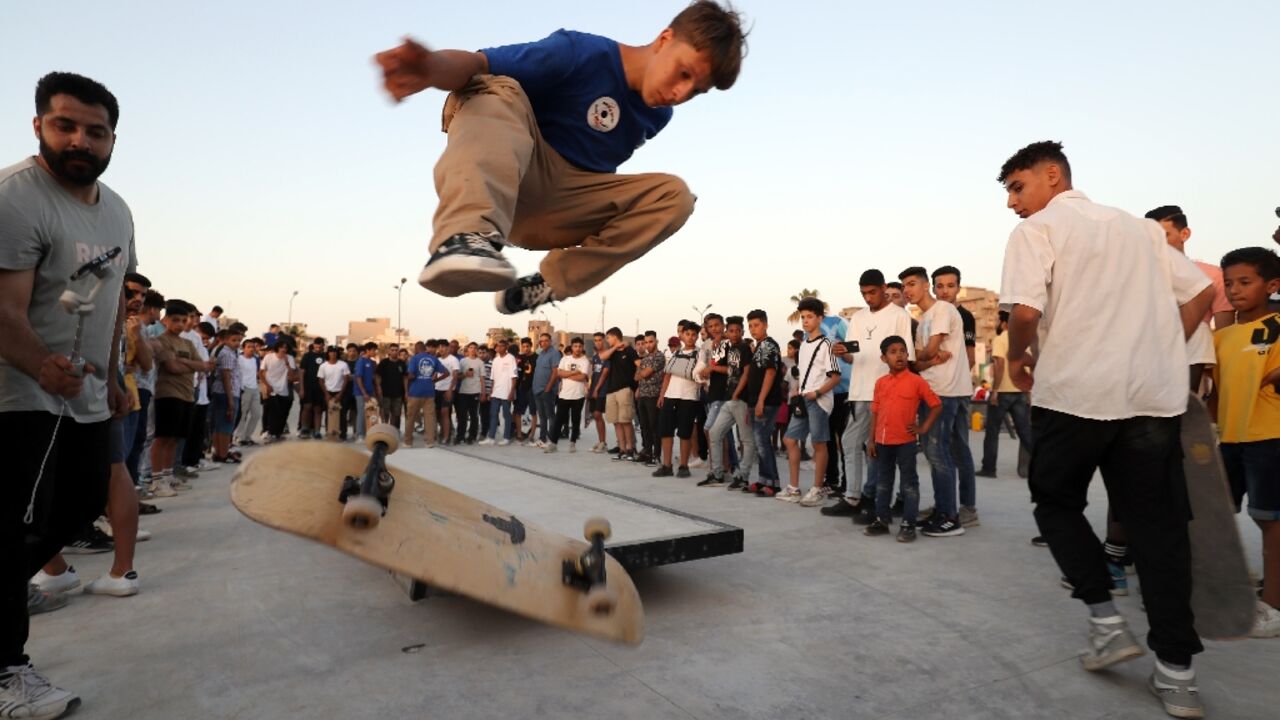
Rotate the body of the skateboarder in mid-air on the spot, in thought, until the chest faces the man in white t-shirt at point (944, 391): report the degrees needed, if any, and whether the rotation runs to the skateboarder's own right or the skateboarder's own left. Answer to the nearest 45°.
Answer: approximately 135° to the skateboarder's own left

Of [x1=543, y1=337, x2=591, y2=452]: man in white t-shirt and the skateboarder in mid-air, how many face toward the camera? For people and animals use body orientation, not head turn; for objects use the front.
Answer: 2

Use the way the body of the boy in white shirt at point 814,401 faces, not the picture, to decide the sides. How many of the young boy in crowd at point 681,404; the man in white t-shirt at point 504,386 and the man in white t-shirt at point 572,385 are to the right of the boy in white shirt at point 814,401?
3

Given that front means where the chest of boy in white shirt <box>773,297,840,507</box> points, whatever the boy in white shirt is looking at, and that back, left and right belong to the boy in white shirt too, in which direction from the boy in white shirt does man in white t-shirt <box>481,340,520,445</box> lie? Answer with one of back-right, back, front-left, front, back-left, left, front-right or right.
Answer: right

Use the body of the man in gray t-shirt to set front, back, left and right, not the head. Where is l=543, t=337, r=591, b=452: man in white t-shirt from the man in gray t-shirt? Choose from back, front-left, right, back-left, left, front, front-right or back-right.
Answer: left

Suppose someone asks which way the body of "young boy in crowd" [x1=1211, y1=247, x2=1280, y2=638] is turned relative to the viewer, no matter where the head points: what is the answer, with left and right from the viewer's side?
facing the viewer and to the left of the viewer

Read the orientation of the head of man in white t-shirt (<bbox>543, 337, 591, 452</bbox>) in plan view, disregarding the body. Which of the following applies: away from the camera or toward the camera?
toward the camera

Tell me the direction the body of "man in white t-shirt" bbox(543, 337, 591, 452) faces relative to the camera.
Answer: toward the camera

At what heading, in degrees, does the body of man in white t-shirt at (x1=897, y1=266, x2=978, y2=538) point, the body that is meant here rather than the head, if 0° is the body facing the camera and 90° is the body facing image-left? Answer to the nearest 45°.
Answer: approximately 45°

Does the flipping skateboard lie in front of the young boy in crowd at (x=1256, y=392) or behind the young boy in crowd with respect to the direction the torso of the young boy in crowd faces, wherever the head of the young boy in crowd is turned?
in front

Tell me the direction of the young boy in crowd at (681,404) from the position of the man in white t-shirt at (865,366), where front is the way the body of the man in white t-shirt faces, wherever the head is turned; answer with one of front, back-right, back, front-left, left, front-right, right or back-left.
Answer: right

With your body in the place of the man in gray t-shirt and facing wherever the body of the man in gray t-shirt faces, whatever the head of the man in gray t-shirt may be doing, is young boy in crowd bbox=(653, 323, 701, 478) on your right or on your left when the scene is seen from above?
on your left

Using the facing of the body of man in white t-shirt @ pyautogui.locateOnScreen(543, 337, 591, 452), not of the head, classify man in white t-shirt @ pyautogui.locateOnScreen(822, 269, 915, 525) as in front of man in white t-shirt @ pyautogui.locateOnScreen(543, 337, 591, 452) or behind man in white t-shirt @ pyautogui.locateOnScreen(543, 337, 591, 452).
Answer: in front
